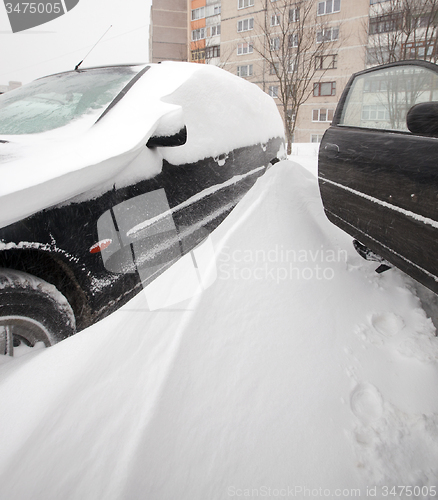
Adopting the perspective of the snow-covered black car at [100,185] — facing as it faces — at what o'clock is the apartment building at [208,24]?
The apartment building is roughly at 5 o'clock from the snow-covered black car.

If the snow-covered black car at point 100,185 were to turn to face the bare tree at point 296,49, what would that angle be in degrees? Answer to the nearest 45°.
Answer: approximately 180°

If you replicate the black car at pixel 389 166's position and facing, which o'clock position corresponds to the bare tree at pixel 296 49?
The bare tree is roughly at 7 o'clock from the black car.

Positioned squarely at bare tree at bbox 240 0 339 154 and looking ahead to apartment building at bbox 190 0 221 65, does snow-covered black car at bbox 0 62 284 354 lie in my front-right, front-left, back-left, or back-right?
back-left

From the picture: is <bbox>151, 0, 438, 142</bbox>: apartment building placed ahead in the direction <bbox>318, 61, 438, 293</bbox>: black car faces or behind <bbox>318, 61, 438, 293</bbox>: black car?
behind

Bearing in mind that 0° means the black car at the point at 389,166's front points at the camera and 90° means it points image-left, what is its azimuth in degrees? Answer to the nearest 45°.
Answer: approximately 315°

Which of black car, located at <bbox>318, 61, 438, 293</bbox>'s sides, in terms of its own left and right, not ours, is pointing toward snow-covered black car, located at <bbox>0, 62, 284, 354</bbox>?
right

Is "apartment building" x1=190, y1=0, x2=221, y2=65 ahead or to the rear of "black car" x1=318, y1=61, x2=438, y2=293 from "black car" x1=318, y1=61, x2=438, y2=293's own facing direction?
to the rear
